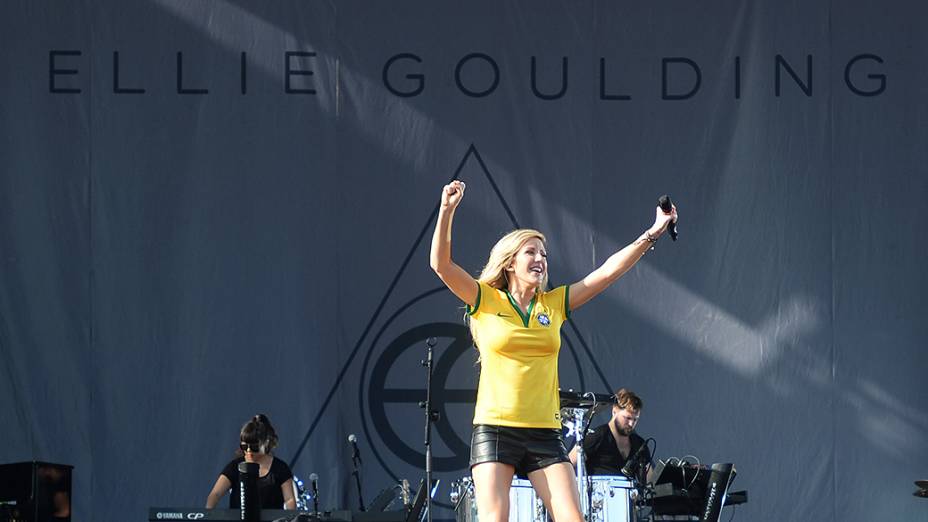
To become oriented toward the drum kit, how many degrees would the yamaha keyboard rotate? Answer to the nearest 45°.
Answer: approximately 90° to its right

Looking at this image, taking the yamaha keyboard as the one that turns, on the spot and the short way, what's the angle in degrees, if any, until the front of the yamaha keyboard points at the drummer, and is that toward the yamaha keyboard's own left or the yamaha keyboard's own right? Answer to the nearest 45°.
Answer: approximately 45° to the yamaha keyboard's own right

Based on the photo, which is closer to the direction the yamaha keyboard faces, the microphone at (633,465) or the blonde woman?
the microphone

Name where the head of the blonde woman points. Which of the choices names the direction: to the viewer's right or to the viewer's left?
to the viewer's right

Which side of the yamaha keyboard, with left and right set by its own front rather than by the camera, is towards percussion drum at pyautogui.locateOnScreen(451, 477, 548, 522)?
right

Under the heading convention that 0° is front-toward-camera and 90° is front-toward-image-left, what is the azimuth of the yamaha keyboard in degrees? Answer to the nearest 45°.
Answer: approximately 180°

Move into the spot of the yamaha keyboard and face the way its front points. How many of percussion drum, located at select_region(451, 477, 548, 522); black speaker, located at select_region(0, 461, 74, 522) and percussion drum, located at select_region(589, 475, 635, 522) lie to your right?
2

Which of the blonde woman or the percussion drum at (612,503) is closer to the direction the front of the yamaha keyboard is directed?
the percussion drum

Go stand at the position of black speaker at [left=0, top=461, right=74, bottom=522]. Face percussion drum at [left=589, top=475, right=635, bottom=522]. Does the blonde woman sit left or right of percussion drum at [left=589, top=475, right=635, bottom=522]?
right

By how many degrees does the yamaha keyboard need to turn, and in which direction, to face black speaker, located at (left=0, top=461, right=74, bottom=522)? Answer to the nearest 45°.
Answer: approximately 45° to its left

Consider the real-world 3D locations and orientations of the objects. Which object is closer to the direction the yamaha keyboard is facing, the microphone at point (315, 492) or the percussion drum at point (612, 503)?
the microphone
